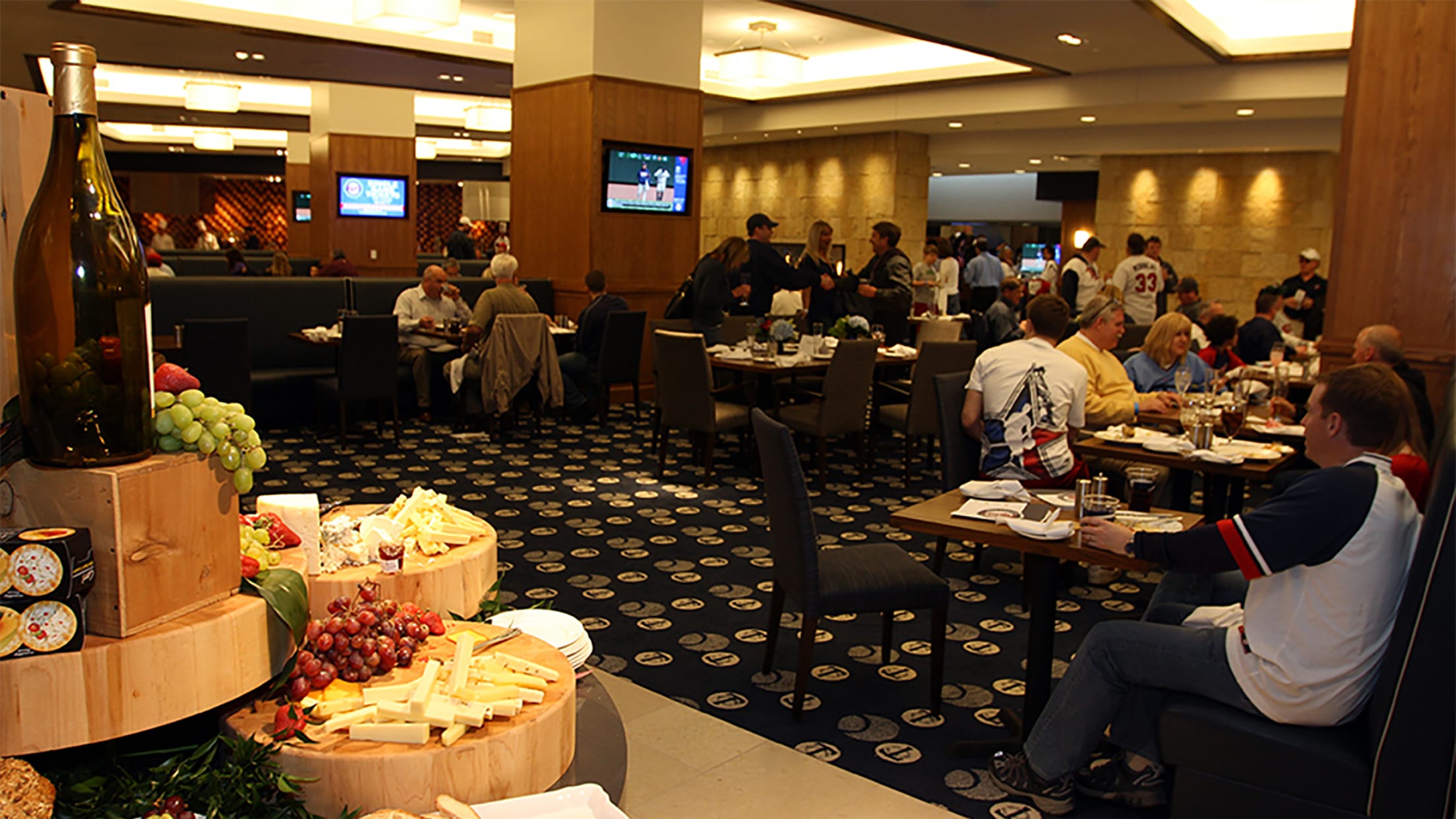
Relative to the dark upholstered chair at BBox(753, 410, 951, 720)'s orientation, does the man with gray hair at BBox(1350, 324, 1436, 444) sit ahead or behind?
ahead

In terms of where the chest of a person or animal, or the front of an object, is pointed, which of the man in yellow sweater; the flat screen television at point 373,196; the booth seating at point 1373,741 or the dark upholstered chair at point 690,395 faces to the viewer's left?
the booth seating

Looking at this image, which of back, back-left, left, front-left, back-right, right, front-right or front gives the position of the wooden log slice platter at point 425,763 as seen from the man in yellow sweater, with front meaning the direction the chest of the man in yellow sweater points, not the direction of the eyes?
right

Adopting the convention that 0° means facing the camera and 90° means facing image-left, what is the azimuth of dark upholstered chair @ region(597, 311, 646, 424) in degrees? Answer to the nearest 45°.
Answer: approximately 135°

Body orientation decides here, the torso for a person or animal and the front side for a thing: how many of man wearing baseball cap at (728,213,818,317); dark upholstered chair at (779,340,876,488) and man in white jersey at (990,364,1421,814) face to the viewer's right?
1

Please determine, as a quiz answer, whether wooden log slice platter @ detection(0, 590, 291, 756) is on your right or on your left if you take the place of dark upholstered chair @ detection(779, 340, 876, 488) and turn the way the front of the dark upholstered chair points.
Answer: on your left

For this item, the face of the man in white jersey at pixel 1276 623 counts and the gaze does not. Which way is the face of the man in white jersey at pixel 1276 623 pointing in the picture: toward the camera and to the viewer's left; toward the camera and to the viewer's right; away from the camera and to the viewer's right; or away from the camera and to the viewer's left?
away from the camera and to the viewer's left

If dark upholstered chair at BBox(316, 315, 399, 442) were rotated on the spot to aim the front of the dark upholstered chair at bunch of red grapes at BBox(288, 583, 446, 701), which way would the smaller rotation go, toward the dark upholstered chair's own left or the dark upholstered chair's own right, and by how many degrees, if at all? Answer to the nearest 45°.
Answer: approximately 135° to the dark upholstered chair's own left

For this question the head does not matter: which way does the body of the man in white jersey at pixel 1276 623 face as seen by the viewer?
to the viewer's left

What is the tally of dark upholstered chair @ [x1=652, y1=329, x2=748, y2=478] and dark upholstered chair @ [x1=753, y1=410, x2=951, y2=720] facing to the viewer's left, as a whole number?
0

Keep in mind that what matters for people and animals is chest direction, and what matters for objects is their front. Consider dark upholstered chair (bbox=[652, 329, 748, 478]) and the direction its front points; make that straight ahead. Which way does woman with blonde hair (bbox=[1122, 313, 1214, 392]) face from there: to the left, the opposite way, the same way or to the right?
to the right

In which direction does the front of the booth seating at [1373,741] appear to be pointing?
to the viewer's left

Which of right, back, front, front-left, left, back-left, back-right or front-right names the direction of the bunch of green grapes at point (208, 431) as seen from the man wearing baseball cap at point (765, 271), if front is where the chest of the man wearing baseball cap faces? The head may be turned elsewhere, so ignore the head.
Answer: right

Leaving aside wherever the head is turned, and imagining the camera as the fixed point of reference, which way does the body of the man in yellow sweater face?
to the viewer's right
